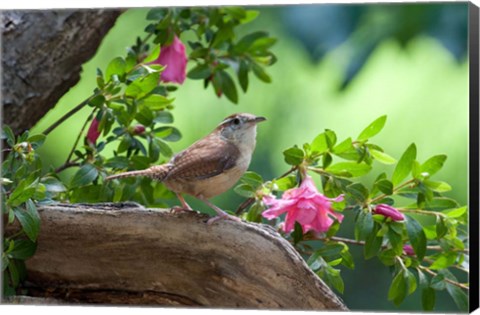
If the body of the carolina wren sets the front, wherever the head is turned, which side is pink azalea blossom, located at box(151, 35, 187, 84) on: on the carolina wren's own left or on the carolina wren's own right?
on the carolina wren's own left

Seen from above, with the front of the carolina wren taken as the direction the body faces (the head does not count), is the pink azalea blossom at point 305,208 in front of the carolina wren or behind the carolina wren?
in front

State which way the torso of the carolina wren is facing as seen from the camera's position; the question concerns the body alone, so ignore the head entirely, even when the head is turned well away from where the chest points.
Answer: to the viewer's right
